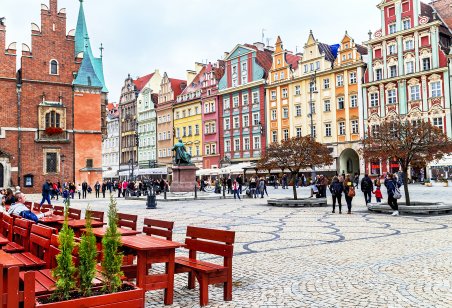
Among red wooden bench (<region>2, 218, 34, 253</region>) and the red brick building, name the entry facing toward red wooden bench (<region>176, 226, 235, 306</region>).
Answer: the red brick building

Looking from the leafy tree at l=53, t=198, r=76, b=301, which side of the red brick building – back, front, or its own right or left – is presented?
front

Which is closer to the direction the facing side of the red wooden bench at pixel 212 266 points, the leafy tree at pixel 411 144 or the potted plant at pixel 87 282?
the potted plant

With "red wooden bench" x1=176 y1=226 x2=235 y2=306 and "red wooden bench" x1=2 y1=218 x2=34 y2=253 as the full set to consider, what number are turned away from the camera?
0

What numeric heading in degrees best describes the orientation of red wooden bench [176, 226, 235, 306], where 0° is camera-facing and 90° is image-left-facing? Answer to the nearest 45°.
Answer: approximately 45°

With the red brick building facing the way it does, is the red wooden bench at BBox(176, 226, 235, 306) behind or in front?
in front

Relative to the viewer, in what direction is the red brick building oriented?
toward the camera

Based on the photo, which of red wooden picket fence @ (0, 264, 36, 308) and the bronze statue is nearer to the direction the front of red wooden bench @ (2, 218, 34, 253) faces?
the red wooden picket fence

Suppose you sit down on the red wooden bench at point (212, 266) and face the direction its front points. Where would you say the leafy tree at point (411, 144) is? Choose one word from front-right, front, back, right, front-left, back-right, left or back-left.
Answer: back

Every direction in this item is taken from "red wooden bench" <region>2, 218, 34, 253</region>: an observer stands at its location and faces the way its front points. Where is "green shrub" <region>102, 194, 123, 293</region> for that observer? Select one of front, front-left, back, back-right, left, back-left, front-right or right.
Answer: front-left
